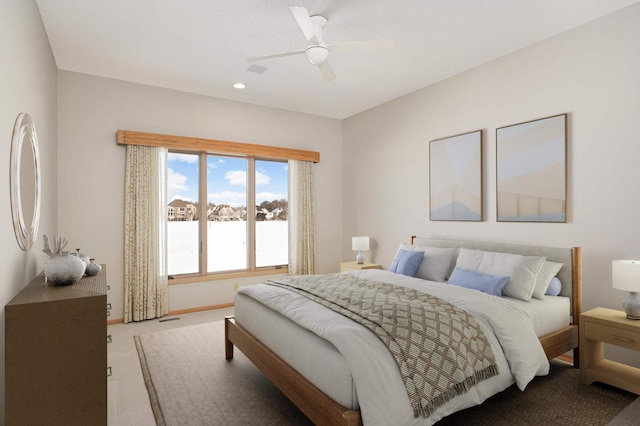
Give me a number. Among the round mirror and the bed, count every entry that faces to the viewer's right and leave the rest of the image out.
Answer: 1

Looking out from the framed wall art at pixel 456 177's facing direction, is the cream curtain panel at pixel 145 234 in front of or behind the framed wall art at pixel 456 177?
in front

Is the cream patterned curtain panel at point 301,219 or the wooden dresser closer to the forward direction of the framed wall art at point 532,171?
the wooden dresser

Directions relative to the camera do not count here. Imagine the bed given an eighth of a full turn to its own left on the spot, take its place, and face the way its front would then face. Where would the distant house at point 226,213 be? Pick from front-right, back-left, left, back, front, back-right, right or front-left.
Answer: back-right

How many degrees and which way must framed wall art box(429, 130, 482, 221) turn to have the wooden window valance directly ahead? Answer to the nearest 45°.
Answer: approximately 45° to its right

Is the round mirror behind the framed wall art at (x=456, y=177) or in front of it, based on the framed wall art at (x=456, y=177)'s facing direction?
in front

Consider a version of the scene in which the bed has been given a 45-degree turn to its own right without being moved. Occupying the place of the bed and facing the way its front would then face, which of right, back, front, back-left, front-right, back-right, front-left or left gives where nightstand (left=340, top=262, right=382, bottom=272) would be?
right

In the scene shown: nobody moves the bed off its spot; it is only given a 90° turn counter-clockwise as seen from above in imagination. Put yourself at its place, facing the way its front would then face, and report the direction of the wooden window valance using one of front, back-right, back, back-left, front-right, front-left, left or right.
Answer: back

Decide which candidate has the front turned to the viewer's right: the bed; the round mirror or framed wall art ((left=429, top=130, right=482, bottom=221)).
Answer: the round mirror

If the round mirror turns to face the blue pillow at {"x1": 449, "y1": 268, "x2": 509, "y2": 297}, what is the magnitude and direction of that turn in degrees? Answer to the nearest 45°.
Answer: approximately 45° to its right

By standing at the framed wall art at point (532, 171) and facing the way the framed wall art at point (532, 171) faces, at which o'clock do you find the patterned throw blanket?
The patterned throw blanket is roughly at 11 o'clock from the framed wall art.

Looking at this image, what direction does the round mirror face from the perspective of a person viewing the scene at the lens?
facing to the right of the viewer
